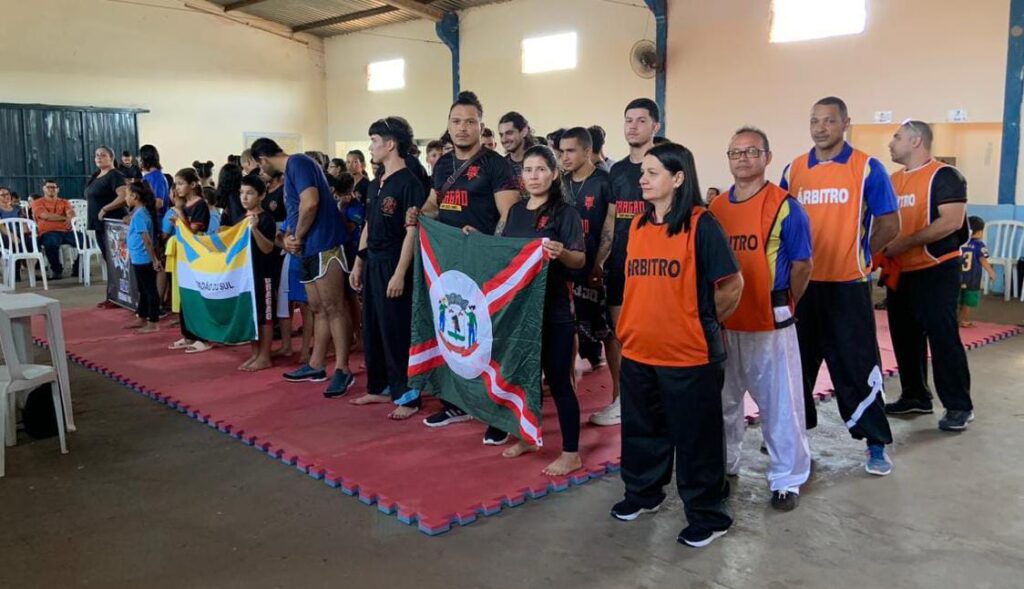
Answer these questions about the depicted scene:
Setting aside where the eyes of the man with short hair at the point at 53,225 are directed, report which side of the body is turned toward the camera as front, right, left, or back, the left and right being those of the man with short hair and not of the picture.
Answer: front

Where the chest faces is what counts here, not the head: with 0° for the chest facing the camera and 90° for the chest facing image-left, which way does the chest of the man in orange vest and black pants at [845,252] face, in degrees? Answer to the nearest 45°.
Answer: approximately 45°

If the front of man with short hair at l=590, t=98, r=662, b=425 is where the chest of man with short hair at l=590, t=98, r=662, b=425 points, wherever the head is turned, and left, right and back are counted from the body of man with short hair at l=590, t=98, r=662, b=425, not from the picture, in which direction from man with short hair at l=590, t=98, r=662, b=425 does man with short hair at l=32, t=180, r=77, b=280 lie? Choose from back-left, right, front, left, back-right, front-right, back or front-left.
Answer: right

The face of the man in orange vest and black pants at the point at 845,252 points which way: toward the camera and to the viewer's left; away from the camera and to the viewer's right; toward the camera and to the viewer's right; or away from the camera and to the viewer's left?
toward the camera and to the viewer's left

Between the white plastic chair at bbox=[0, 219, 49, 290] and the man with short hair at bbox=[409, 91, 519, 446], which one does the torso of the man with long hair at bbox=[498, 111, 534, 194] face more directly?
the man with short hair

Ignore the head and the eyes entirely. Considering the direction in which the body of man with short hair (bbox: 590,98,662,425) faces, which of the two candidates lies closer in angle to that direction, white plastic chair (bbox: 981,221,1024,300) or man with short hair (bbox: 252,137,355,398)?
the man with short hair

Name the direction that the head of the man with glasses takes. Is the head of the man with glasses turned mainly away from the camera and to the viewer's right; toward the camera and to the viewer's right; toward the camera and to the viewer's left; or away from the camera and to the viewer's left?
toward the camera and to the viewer's left

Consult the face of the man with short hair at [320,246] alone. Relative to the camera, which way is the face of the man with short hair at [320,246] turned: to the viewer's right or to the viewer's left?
to the viewer's left

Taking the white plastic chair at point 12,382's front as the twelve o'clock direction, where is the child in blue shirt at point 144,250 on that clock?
The child in blue shirt is roughly at 11 o'clock from the white plastic chair.
